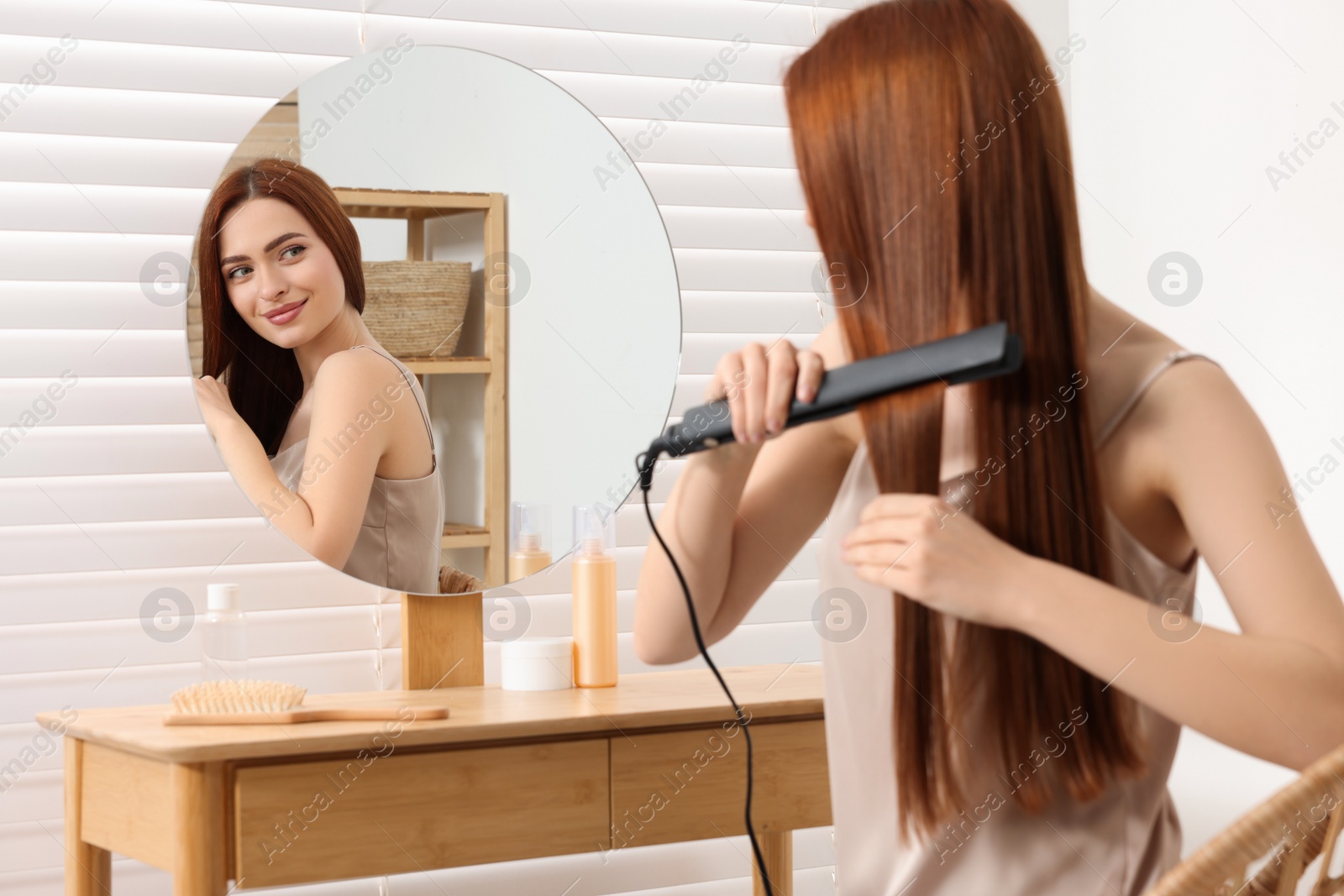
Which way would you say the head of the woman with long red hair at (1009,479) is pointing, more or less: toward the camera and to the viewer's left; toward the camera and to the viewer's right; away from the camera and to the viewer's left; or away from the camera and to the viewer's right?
away from the camera and to the viewer's left

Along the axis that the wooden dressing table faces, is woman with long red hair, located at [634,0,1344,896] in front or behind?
in front
